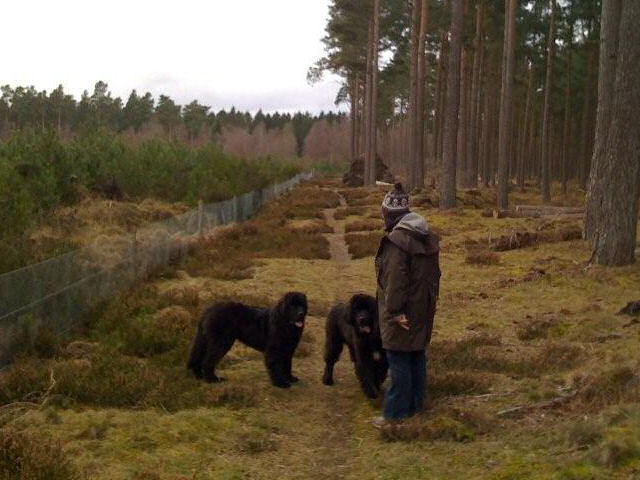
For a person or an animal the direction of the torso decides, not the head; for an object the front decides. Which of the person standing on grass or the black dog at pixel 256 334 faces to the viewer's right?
the black dog

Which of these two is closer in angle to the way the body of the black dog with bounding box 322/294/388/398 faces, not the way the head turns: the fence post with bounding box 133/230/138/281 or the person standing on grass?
the person standing on grass

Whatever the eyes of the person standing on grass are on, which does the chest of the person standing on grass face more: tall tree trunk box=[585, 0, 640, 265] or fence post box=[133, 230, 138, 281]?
the fence post

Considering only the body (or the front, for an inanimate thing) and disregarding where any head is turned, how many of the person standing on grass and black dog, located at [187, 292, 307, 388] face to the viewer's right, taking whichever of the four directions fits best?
1

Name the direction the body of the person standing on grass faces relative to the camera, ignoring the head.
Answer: to the viewer's left

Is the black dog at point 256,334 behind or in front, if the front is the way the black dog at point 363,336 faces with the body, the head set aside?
behind

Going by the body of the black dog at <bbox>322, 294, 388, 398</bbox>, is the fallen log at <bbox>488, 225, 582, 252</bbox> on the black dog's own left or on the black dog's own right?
on the black dog's own left

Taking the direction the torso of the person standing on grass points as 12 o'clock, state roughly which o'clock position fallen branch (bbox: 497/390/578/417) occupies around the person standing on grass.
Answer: The fallen branch is roughly at 6 o'clock from the person standing on grass.

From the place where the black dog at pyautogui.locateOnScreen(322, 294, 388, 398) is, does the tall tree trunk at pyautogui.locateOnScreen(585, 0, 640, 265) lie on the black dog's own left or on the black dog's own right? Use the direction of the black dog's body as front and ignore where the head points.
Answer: on the black dog's own left

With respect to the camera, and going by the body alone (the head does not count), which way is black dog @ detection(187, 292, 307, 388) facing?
to the viewer's right

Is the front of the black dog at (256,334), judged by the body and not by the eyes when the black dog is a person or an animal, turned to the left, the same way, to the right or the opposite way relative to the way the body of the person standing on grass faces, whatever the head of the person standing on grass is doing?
the opposite way

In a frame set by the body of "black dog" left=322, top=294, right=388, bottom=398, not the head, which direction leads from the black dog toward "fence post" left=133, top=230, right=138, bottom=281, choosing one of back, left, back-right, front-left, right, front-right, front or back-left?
back

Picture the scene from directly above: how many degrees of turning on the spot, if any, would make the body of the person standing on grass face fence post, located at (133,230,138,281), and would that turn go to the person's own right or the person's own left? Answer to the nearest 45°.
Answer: approximately 45° to the person's own right
